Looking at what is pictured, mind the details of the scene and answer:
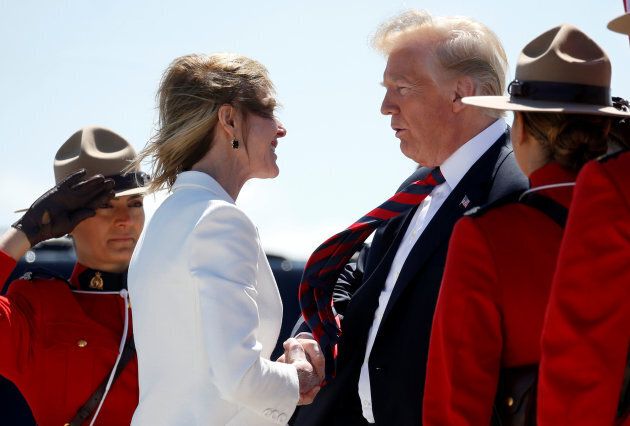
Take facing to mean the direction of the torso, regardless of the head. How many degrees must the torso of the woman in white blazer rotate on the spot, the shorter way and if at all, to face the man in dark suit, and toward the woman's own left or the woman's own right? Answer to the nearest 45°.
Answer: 0° — they already face them

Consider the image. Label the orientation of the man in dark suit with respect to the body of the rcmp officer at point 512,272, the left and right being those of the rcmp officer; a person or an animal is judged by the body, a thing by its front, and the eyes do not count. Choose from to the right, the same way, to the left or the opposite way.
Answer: to the left

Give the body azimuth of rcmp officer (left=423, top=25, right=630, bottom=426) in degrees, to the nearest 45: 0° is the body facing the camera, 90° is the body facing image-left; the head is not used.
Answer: approximately 135°

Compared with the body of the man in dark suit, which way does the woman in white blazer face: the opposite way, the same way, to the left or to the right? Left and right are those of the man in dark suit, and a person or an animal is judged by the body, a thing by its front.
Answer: the opposite way

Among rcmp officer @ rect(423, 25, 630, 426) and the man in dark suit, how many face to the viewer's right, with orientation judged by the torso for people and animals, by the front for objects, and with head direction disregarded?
0

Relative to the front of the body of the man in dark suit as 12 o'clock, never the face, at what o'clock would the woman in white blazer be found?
The woman in white blazer is roughly at 12 o'clock from the man in dark suit.

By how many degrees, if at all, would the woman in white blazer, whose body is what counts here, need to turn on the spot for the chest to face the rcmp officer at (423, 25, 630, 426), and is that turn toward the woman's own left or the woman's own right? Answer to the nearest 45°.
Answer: approximately 90° to the woman's own right

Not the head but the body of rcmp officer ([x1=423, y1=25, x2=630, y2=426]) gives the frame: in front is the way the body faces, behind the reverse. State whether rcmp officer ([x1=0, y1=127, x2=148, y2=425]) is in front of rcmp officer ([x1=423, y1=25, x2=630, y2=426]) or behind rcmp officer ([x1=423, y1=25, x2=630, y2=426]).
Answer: in front

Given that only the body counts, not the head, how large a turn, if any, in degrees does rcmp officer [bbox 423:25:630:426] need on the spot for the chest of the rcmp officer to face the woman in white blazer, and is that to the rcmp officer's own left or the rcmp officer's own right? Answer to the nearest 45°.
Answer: approximately 45° to the rcmp officer's own left

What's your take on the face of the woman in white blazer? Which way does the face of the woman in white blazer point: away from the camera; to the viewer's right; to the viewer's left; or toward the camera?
to the viewer's right

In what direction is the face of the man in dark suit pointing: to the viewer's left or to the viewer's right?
to the viewer's left

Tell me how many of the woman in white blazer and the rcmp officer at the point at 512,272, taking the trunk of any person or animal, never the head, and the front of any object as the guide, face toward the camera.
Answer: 0

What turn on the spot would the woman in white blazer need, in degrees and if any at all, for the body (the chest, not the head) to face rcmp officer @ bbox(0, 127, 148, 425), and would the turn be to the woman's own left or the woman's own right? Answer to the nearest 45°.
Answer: approximately 90° to the woman's own left
